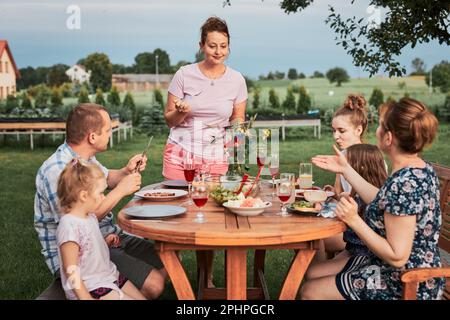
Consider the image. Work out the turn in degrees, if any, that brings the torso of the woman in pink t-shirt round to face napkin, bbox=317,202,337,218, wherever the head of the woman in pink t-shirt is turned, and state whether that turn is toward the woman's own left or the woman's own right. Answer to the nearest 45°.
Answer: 0° — they already face it

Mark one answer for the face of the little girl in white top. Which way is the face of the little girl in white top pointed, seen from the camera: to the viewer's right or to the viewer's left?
to the viewer's right

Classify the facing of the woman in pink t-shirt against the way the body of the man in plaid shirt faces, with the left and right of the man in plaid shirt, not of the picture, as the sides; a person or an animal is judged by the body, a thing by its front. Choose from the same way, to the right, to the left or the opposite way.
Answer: to the right

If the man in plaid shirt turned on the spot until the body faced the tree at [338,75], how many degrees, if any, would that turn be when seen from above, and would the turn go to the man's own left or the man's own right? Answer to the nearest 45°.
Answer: approximately 45° to the man's own left

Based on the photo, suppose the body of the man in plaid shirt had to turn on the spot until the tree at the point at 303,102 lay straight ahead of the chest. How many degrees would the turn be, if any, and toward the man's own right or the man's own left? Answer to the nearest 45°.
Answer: approximately 45° to the man's own left

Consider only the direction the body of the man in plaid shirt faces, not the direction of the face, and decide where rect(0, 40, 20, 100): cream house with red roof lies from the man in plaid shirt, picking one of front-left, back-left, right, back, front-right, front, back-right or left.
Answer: left

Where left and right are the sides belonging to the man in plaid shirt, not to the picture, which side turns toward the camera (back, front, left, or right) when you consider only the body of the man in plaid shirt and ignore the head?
right

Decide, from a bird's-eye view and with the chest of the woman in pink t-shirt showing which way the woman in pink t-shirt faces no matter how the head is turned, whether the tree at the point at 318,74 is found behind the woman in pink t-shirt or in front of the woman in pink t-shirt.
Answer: behind

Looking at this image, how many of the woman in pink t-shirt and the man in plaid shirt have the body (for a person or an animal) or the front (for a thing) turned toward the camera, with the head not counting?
1

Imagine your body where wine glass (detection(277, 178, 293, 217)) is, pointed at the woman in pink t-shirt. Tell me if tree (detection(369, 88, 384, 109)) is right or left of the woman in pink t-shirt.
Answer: right

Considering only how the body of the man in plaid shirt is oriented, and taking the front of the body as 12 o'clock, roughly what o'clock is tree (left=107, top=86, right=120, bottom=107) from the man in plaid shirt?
The tree is roughly at 9 o'clock from the man in plaid shirt.

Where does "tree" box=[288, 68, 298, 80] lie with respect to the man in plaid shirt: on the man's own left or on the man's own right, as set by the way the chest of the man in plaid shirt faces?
on the man's own left
